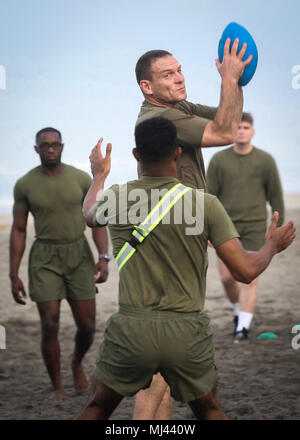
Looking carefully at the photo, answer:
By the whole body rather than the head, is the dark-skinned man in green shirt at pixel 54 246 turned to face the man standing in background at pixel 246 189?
no

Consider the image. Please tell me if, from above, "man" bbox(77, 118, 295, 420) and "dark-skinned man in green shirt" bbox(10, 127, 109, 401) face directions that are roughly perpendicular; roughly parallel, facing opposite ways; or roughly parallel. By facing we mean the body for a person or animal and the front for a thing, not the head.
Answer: roughly parallel, facing opposite ways

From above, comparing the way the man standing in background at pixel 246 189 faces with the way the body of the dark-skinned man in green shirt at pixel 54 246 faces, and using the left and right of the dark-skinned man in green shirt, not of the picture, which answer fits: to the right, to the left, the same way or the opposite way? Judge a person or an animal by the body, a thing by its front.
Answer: the same way

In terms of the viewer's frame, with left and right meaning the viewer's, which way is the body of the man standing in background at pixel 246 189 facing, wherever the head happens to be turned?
facing the viewer

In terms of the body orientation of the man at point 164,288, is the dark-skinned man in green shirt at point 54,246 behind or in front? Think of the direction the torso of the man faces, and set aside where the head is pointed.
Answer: in front

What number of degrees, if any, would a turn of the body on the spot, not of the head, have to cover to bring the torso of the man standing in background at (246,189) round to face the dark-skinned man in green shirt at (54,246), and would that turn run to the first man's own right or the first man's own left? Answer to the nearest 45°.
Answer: approximately 45° to the first man's own right

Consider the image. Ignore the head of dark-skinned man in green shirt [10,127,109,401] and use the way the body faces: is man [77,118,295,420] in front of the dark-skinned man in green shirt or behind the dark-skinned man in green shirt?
in front

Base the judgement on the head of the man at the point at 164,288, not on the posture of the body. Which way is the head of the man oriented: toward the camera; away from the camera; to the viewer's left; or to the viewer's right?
away from the camera

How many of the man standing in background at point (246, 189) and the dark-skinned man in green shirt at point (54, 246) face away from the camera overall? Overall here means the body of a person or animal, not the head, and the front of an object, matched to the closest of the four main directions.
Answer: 0

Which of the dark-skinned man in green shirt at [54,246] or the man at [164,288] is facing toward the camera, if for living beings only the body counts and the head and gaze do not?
the dark-skinned man in green shirt

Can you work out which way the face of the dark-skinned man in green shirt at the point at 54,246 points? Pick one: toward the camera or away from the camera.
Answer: toward the camera

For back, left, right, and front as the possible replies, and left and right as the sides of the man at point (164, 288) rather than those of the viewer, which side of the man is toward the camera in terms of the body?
back

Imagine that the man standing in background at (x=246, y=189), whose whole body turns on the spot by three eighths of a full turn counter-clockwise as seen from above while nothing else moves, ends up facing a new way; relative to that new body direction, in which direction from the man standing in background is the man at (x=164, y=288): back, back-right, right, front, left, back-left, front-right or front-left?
back-right

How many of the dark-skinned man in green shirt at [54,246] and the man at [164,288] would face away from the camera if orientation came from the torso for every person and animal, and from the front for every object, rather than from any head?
1
